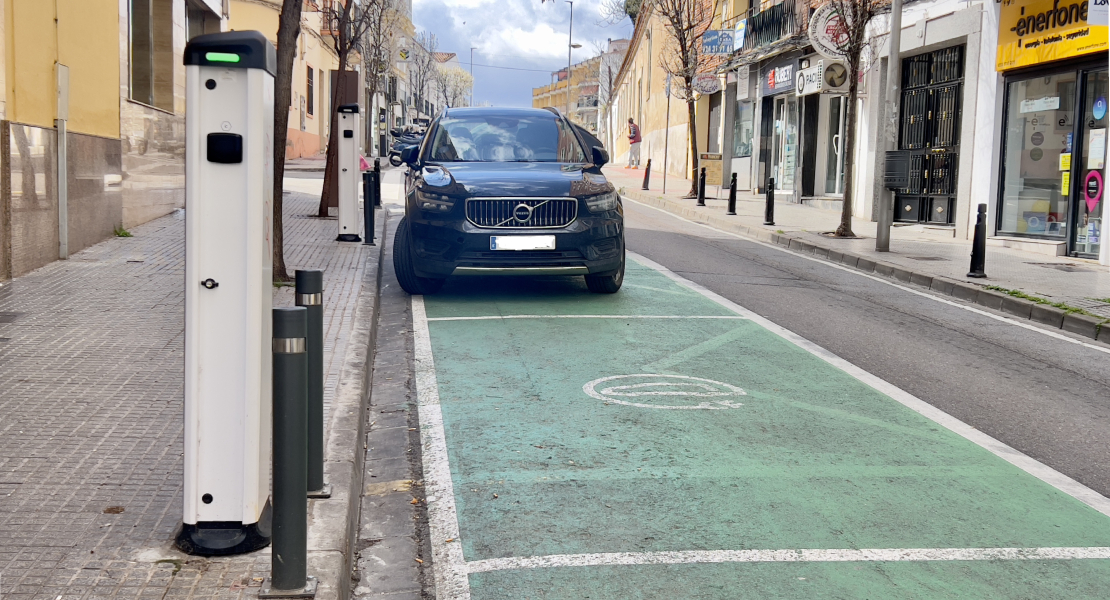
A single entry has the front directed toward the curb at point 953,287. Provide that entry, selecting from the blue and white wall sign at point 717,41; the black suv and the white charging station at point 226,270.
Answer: the blue and white wall sign

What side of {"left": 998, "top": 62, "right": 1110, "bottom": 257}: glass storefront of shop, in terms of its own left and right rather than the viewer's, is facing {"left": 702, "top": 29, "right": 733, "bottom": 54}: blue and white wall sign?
right

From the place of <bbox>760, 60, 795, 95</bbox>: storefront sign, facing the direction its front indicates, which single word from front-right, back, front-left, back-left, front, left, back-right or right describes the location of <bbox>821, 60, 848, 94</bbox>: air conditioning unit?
front-left

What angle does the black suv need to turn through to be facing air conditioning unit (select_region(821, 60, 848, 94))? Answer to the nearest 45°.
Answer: approximately 135° to its left

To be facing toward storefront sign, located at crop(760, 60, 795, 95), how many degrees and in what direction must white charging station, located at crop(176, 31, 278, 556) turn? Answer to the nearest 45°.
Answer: approximately 135° to its left

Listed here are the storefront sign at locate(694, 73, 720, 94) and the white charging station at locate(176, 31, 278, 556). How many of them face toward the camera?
2

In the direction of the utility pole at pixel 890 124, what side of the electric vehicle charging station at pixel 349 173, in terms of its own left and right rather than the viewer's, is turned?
left

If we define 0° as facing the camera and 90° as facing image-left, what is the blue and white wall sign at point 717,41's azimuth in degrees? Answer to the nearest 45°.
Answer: approximately 0°

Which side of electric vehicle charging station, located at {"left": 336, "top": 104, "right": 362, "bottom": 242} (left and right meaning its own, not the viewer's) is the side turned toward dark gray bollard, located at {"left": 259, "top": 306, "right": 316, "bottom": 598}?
front

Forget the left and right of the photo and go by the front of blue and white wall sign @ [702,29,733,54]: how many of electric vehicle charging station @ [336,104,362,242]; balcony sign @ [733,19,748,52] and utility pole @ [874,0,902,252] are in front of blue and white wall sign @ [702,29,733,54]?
2

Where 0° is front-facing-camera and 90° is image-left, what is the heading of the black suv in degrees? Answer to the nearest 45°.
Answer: approximately 0°

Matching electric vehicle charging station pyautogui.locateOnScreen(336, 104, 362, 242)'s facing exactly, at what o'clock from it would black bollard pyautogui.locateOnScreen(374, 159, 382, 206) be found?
The black bollard is roughly at 6 o'clock from the electric vehicle charging station.

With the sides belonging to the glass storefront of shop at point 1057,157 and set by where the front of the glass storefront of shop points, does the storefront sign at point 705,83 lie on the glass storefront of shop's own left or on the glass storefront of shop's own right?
on the glass storefront of shop's own right

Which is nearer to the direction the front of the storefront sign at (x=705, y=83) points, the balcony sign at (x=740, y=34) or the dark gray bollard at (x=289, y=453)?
the dark gray bollard

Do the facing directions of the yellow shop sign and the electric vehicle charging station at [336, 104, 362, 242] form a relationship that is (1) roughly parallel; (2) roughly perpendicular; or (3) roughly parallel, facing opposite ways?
roughly perpendicular
